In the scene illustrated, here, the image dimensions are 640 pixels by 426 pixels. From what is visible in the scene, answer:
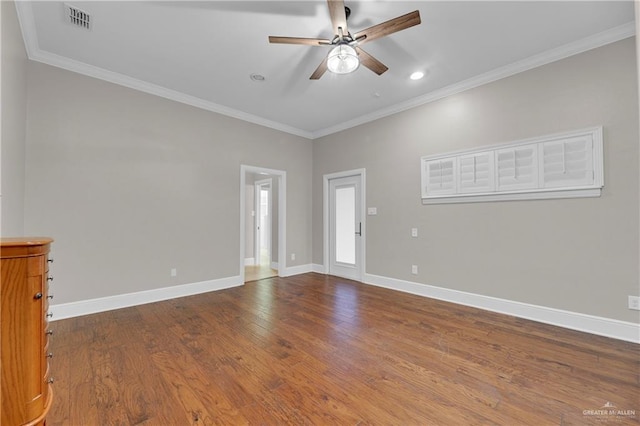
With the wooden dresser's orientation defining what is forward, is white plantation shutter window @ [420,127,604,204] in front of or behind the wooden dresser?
in front

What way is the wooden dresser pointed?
to the viewer's right

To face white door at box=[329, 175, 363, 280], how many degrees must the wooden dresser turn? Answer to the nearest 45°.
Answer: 0° — it already faces it

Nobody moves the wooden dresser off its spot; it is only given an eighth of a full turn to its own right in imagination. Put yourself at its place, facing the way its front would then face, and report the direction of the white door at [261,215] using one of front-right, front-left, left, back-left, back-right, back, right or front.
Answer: left

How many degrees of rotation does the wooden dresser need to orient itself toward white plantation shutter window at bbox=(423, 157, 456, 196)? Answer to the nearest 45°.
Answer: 0° — it already faces it
